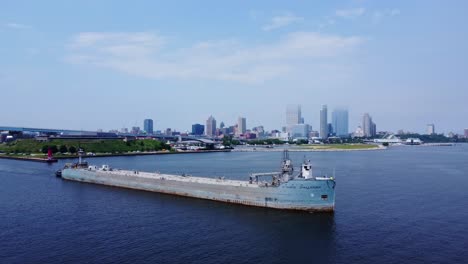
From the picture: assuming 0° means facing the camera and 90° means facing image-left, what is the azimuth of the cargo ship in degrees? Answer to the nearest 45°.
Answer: approximately 315°
